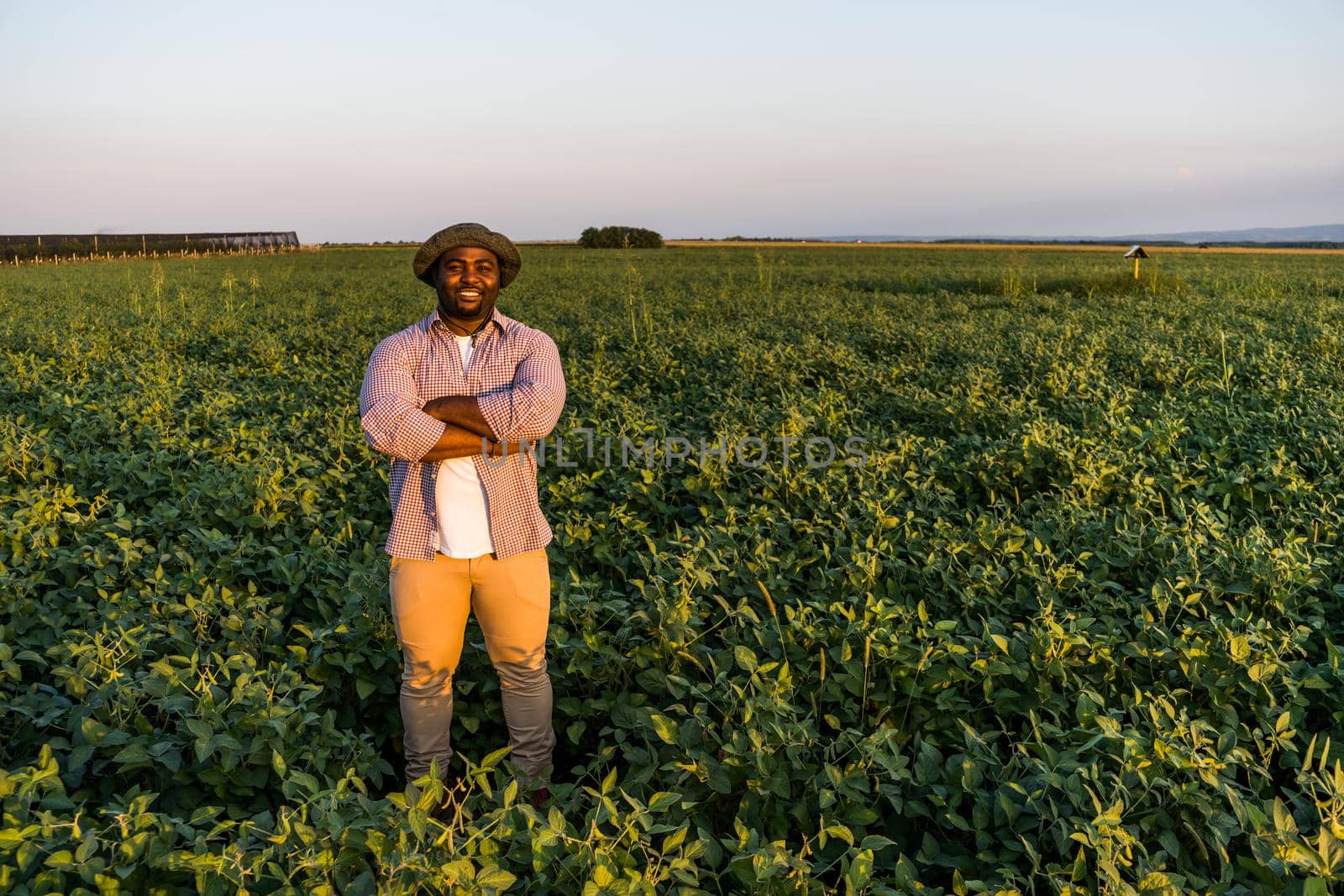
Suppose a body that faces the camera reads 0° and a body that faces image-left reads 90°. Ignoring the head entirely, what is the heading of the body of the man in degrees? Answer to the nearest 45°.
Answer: approximately 0°
